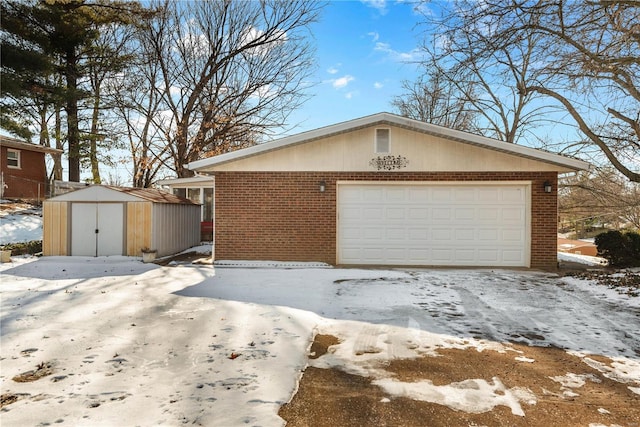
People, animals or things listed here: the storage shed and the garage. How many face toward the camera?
2

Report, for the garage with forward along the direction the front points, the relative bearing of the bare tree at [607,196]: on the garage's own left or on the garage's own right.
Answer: on the garage's own left

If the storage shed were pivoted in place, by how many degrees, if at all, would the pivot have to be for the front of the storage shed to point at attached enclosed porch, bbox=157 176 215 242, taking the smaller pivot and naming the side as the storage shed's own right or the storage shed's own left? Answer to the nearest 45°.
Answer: approximately 135° to the storage shed's own left

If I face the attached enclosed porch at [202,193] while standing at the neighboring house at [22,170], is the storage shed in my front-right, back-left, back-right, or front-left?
front-right

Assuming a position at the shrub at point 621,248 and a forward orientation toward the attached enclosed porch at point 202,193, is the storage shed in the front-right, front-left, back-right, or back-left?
front-left

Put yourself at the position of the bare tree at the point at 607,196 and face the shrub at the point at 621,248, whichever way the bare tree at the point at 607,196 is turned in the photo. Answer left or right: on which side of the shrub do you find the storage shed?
right

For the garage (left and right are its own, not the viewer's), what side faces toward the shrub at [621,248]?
left

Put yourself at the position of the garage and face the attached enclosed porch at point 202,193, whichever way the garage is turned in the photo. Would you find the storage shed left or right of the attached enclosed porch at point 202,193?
left

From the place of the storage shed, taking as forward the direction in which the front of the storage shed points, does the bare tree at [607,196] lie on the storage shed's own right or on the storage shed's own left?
on the storage shed's own left

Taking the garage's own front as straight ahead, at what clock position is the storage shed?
The storage shed is roughly at 3 o'clock from the garage.

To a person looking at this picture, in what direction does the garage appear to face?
facing the viewer

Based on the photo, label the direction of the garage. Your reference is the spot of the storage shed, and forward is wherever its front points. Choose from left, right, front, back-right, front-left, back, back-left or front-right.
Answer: front-left

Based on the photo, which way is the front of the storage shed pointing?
toward the camera

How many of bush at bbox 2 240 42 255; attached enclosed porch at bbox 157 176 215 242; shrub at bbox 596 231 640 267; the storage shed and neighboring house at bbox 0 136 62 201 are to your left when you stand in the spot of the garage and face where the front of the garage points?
1

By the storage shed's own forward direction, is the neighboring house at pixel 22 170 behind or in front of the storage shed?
behind
